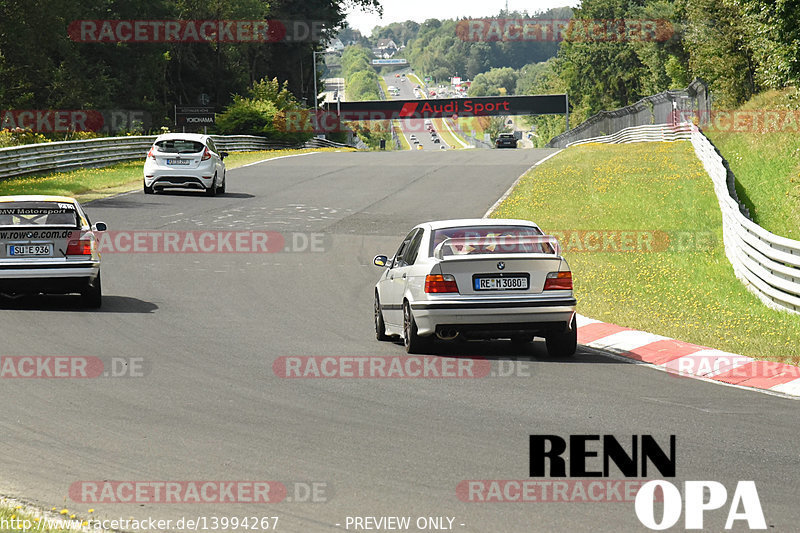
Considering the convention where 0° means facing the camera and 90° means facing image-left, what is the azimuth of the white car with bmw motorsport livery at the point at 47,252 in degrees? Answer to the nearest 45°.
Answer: approximately 180°

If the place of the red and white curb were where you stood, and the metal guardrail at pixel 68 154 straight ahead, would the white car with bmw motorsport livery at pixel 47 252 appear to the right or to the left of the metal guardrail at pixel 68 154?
left

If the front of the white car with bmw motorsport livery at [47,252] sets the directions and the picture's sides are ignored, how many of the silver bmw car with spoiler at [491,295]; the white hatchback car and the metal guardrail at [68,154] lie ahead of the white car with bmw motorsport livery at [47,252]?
2

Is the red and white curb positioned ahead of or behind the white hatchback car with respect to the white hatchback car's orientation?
behind

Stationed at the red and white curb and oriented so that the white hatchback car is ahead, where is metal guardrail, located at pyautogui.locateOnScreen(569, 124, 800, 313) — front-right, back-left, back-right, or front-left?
front-right

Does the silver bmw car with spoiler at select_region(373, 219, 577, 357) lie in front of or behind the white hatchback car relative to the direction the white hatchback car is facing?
behind

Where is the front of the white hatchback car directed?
away from the camera

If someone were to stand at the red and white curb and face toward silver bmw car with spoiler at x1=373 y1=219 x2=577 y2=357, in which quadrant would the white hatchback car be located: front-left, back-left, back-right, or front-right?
front-right

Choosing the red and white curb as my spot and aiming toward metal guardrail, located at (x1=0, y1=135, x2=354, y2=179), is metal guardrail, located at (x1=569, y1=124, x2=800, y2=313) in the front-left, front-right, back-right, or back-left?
front-right

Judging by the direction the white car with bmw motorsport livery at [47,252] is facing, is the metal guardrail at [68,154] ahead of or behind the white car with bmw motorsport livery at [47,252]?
ahead

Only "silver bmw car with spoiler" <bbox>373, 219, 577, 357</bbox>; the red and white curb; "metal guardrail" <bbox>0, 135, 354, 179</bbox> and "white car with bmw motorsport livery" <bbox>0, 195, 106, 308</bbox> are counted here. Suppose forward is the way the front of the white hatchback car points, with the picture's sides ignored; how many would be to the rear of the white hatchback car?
3

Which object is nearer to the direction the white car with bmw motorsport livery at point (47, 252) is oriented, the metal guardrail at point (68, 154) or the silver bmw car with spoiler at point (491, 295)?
the metal guardrail

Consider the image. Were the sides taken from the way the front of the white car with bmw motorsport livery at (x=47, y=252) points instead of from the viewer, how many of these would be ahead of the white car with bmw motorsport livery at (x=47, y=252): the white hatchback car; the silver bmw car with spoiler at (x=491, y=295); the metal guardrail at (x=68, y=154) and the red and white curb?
2

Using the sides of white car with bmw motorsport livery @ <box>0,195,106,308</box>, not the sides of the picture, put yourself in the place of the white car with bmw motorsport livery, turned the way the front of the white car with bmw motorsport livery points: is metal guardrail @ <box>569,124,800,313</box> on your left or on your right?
on your right

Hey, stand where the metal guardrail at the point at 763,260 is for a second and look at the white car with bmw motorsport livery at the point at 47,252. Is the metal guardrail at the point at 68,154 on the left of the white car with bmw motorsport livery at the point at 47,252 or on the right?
right

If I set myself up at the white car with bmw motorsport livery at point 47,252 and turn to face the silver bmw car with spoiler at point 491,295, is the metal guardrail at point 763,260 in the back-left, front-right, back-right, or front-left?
front-left

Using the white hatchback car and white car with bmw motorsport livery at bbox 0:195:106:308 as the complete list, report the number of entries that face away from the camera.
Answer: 2

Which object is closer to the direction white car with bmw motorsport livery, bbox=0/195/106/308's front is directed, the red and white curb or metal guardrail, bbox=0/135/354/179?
the metal guardrail

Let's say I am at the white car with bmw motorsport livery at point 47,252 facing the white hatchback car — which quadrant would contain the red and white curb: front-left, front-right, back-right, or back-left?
back-right
